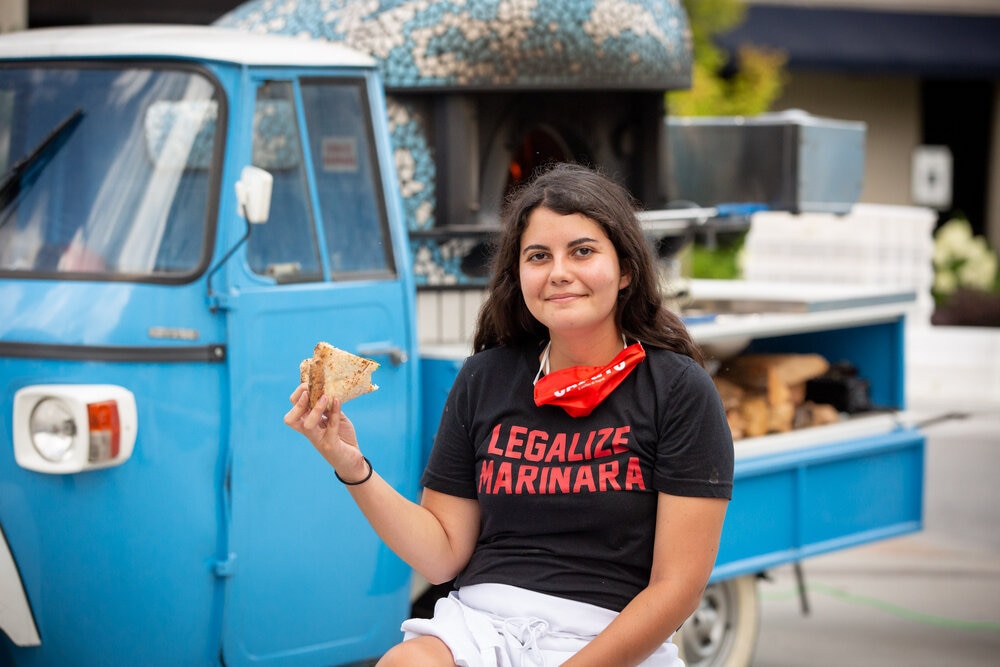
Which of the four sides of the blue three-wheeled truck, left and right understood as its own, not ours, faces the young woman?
left

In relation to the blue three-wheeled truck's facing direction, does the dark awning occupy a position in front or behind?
behind

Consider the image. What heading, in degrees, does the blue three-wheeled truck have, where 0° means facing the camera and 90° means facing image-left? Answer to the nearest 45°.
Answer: approximately 45°

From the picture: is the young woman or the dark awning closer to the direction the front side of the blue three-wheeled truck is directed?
the young woman

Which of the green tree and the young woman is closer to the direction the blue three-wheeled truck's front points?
the young woman

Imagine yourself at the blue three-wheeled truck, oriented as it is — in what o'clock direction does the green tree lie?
The green tree is roughly at 5 o'clock from the blue three-wheeled truck.

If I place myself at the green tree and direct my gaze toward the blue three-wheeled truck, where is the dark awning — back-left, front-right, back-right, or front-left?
back-left
